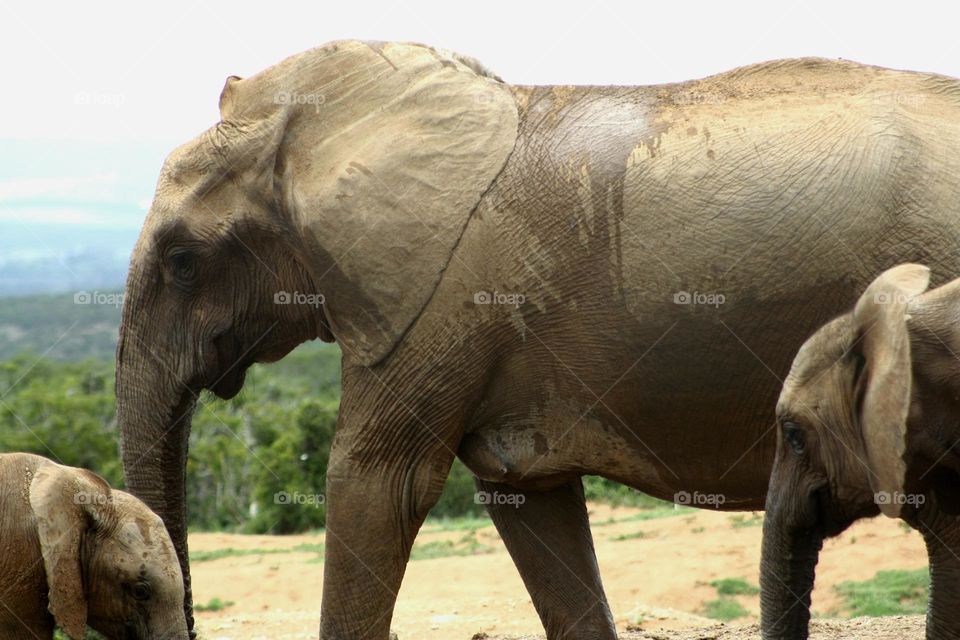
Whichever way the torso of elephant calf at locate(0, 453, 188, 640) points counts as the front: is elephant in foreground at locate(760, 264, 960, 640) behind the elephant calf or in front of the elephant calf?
in front

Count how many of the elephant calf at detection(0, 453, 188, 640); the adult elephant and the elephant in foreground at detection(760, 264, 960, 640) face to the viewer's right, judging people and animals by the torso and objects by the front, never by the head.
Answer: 1

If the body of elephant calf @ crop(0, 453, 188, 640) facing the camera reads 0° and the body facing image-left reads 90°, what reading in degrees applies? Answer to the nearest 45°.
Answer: approximately 270°

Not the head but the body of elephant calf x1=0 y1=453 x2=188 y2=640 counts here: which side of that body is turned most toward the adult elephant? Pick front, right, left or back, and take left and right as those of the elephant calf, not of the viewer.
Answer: front

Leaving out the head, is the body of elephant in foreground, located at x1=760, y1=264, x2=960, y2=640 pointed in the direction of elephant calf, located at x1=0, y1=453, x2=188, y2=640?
yes

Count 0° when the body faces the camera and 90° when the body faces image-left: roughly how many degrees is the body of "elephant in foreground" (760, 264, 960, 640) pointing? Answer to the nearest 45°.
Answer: approximately 90°

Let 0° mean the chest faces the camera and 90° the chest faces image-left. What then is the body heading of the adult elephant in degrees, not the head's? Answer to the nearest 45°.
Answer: approximately 90°

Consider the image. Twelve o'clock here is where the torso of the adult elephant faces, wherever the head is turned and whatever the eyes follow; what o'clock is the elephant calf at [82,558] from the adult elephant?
The elephant calf is roughly at 12 o'clock from the adult elephant.

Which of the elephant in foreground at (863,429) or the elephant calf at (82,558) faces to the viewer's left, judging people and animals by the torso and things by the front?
the elephant in foreground
